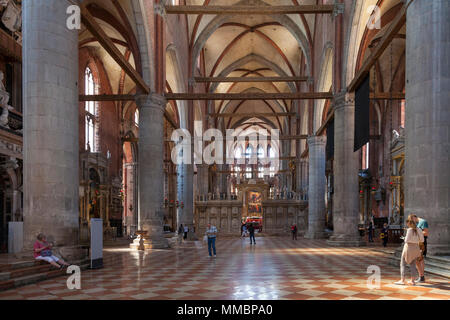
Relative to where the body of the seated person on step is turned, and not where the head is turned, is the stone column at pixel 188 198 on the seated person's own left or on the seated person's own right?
on the seated person's own left

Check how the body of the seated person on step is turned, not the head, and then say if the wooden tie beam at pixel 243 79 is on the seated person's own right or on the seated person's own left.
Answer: on the seated person's own left

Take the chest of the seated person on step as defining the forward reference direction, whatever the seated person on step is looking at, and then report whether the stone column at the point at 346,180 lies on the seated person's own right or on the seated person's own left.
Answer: on the seated person's own left

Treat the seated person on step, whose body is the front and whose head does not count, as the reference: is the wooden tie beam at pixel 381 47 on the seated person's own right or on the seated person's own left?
on the seated person's own left

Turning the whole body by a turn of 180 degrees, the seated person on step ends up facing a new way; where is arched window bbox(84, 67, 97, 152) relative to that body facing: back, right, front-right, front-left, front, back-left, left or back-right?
front-right

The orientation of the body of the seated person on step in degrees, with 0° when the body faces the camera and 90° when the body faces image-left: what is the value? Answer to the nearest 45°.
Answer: approximately 315°
